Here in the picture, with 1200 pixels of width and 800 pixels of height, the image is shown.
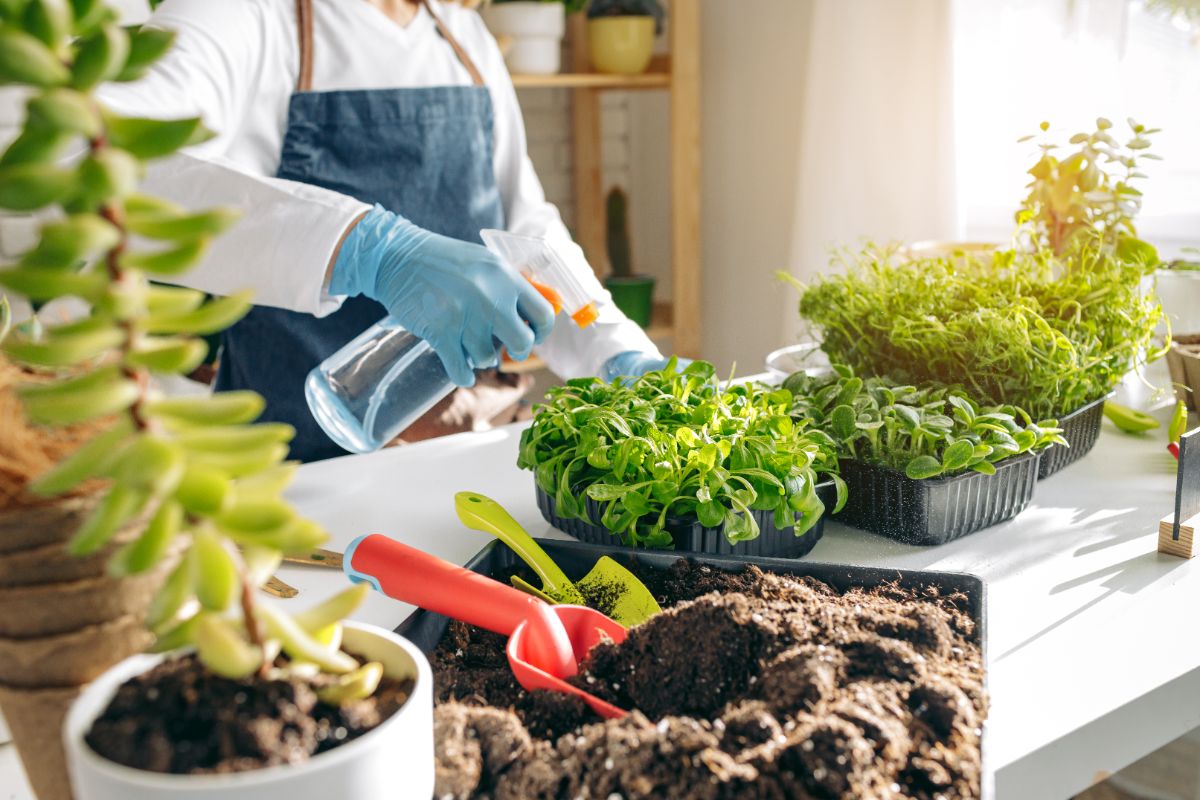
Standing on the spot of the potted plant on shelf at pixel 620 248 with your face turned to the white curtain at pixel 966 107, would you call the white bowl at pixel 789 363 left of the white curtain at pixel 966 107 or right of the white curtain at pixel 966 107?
right

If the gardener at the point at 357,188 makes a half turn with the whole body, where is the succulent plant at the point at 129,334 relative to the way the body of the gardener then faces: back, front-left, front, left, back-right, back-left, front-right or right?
back-left

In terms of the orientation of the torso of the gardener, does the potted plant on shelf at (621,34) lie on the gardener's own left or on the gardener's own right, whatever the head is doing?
on the gardener's own left

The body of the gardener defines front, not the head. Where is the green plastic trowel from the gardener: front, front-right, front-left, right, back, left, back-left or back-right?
front-right

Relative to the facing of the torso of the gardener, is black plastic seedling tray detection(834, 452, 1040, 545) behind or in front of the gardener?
in front

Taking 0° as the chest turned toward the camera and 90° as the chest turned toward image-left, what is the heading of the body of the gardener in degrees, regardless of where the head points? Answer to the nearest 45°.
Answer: approximately 315°

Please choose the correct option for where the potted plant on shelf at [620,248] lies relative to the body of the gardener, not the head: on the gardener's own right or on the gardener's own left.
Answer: on the gardener's own left

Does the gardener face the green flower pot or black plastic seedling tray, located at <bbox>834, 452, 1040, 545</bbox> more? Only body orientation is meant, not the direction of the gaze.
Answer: the black plastic seedling tray

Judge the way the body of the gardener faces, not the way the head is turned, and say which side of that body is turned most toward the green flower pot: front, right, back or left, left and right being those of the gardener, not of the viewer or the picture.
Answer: left

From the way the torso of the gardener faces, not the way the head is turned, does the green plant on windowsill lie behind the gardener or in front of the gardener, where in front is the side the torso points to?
in front

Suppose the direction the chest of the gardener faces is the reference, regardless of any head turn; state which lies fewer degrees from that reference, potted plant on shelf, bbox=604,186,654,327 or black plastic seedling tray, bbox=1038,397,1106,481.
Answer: the black plastic seedling tray

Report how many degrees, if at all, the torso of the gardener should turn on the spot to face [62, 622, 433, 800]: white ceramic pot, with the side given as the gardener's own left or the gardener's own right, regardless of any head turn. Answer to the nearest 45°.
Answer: approximately 45° to the gardener's own right

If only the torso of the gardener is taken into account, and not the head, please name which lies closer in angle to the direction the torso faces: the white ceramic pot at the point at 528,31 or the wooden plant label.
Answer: the wooden plant label
